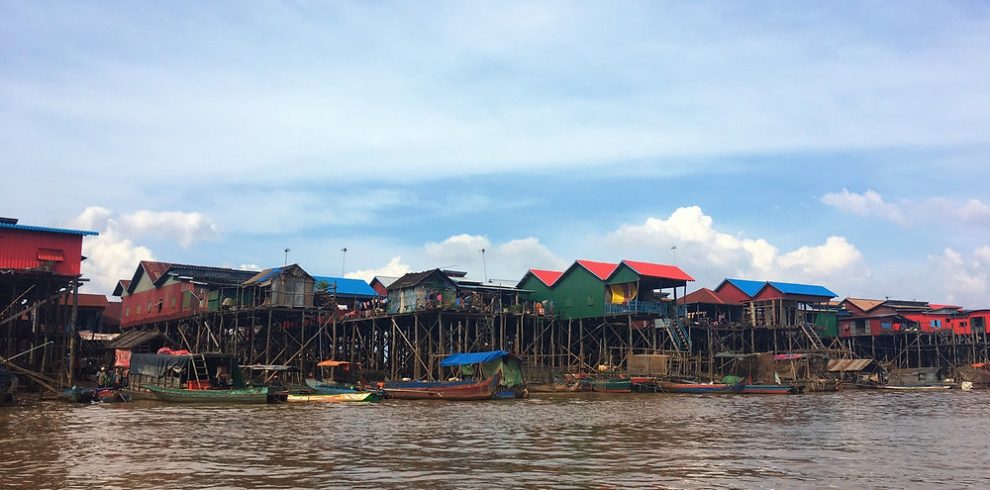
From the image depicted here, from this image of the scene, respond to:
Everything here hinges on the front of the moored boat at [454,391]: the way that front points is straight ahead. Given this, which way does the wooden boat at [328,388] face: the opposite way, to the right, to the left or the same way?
the opposite way

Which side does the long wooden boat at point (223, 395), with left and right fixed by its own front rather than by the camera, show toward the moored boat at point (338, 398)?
back

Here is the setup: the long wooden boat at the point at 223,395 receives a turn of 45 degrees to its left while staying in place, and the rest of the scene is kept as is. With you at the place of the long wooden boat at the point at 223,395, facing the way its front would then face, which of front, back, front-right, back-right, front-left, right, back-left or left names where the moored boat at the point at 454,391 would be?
back-left

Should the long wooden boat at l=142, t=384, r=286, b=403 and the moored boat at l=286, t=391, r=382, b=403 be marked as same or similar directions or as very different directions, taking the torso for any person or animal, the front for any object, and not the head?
very different directions

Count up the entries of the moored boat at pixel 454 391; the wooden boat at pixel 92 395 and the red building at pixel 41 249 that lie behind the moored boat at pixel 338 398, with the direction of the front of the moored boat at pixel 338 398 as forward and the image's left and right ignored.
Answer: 2

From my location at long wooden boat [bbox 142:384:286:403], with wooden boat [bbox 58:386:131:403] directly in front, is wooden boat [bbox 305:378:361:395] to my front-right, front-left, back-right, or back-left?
back-right

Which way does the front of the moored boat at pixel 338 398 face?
to the viewer's right

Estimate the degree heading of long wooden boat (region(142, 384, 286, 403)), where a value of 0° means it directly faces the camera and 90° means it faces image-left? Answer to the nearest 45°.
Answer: approximately 90°

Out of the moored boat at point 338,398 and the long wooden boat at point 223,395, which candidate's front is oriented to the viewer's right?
the moored boat
